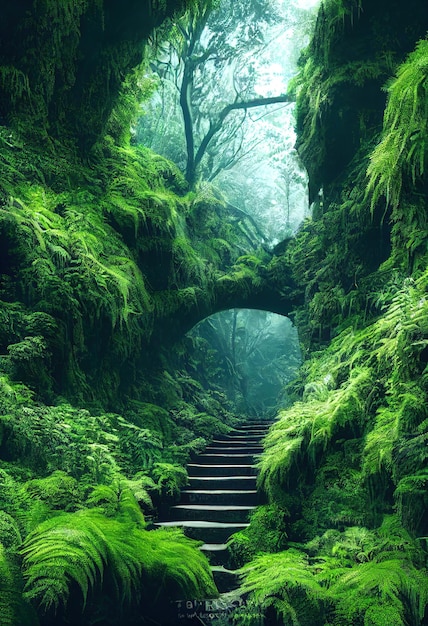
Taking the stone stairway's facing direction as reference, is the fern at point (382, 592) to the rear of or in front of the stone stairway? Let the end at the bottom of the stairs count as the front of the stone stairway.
in front

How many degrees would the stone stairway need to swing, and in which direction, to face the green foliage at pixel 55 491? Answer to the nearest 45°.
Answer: approximately 45° to its right

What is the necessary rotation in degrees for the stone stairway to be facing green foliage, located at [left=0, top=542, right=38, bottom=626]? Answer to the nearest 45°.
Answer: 0° — it already faces it

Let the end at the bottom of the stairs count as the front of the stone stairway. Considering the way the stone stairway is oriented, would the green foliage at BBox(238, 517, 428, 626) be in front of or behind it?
in front

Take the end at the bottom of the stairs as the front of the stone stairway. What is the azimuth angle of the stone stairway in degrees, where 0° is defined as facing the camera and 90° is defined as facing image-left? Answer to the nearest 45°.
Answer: approximately 0°
